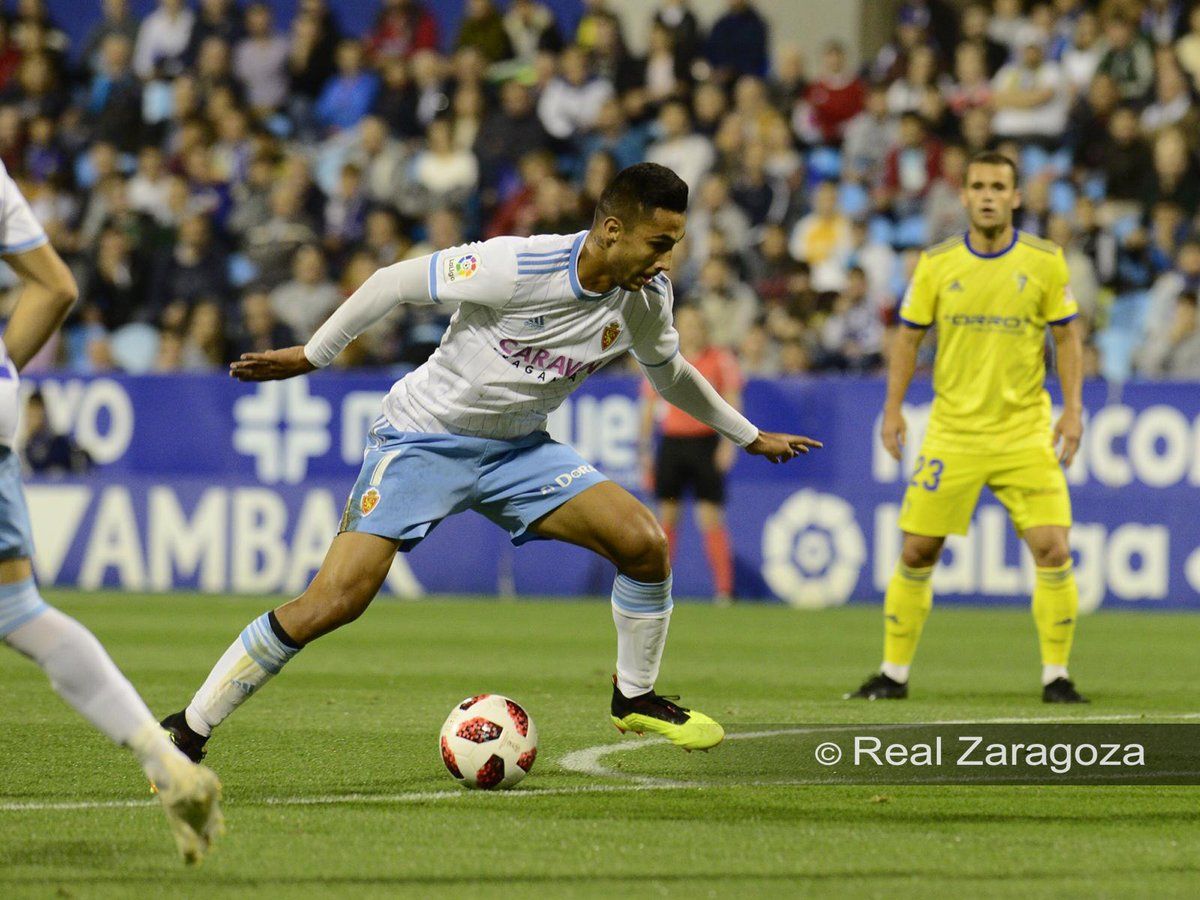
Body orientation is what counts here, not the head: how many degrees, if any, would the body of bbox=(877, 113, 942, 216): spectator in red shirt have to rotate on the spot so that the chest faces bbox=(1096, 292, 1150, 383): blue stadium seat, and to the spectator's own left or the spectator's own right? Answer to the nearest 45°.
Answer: approximately 45° to the spectator's own left

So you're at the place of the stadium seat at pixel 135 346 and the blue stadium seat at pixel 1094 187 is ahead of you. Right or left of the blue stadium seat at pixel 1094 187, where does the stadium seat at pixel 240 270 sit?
left

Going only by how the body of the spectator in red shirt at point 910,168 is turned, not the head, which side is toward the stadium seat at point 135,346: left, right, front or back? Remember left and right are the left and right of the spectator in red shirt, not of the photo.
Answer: right

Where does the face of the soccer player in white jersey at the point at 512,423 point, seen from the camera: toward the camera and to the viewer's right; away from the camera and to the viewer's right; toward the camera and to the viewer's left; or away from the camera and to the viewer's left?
toward the camera and to the viewer's right

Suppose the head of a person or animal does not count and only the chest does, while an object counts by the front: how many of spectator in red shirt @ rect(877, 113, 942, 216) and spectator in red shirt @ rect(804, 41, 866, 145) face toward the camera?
2
